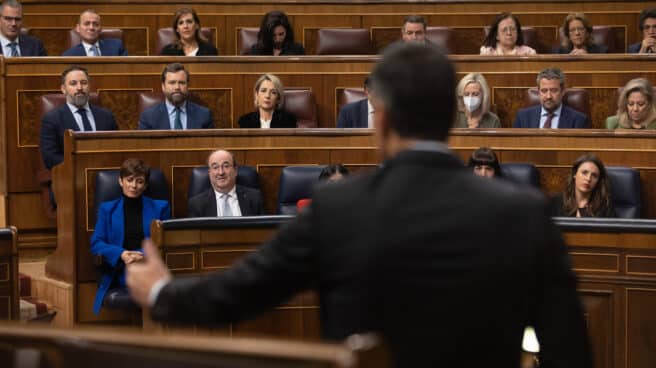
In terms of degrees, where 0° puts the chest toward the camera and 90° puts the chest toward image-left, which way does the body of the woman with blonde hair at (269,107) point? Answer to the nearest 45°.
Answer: approximately 0°

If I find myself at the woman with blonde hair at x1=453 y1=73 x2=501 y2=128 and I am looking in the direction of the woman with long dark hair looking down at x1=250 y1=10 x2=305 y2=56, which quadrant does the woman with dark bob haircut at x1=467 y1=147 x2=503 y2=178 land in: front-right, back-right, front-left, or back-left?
back-left

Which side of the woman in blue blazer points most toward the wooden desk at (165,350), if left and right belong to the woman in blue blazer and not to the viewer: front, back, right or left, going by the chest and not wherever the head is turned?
front

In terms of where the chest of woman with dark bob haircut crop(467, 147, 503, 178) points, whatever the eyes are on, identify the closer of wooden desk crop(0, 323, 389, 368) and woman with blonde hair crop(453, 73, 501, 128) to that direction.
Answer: the wooden desk

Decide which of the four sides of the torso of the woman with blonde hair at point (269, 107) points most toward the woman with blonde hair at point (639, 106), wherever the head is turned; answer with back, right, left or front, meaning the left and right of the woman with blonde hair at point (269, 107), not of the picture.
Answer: left

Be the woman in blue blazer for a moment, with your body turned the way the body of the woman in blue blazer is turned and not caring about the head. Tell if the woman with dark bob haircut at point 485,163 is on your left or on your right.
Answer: on your left

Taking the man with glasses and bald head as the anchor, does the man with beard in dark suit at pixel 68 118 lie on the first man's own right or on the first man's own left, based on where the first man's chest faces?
on the first man's own right

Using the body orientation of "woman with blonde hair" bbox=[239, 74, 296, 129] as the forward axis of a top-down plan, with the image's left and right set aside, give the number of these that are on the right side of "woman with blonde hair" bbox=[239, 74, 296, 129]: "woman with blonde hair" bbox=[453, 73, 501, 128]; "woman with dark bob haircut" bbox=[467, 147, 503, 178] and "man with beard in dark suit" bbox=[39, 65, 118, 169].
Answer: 1

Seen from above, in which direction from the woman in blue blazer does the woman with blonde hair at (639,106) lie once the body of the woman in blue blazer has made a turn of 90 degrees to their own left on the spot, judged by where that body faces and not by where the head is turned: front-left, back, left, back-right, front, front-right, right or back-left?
front

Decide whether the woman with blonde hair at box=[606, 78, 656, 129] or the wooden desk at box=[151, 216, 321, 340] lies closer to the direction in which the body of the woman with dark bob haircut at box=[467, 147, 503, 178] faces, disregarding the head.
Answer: the wooden desk

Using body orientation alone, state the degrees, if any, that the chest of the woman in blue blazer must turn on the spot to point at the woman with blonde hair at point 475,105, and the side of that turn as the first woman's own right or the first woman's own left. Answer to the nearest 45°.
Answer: approximately 90° to the first woman's own left

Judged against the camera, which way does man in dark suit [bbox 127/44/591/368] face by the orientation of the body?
away from the camera

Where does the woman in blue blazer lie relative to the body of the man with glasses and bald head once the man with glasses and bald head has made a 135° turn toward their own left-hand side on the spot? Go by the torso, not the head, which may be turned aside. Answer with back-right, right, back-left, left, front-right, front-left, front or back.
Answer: back-left

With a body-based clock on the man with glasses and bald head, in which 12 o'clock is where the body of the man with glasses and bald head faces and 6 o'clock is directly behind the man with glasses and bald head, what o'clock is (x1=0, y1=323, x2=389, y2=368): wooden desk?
The wooden desk is roughly at 12 o'clock from the man with glasses and bald head.
